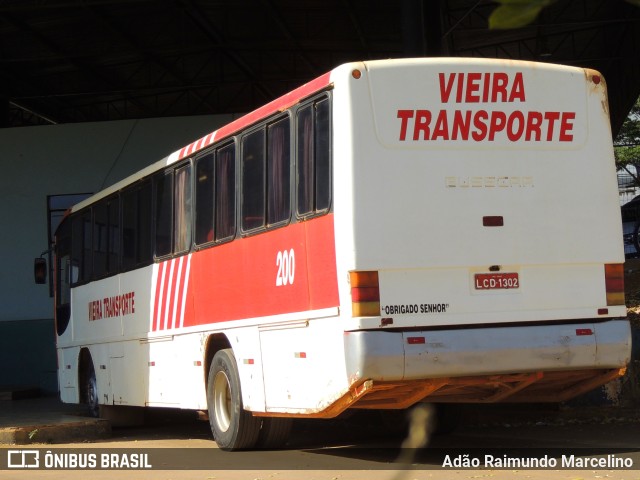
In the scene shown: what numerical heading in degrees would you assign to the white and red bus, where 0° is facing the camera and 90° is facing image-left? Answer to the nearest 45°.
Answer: approximately 135°

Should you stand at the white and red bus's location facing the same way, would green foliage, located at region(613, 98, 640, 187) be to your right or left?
on your right
